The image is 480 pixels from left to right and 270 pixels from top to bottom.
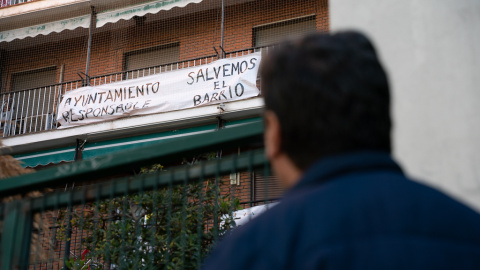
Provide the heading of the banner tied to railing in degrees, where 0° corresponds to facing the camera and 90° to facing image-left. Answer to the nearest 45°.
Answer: approximately 45°

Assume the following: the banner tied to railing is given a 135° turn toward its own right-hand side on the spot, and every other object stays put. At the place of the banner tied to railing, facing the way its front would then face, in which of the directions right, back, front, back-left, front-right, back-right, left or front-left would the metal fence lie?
back
